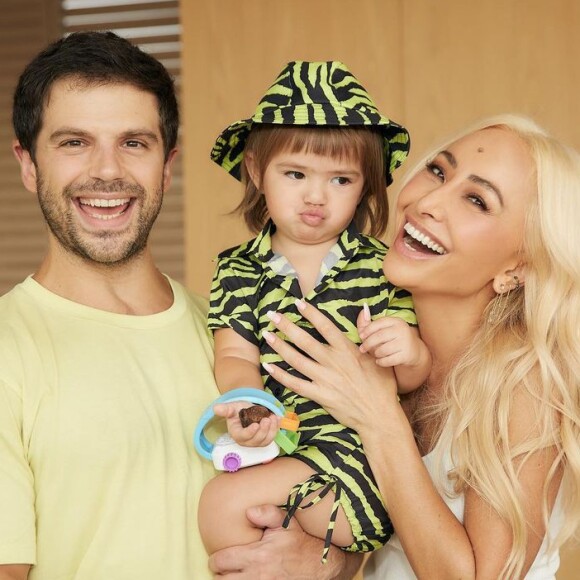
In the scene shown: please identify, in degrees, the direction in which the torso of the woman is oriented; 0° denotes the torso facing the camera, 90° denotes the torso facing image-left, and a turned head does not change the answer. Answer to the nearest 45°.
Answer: approximately 45°

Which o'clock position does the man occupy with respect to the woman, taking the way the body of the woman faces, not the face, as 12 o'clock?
The man is roughly at 1 o'clock from the woman.
